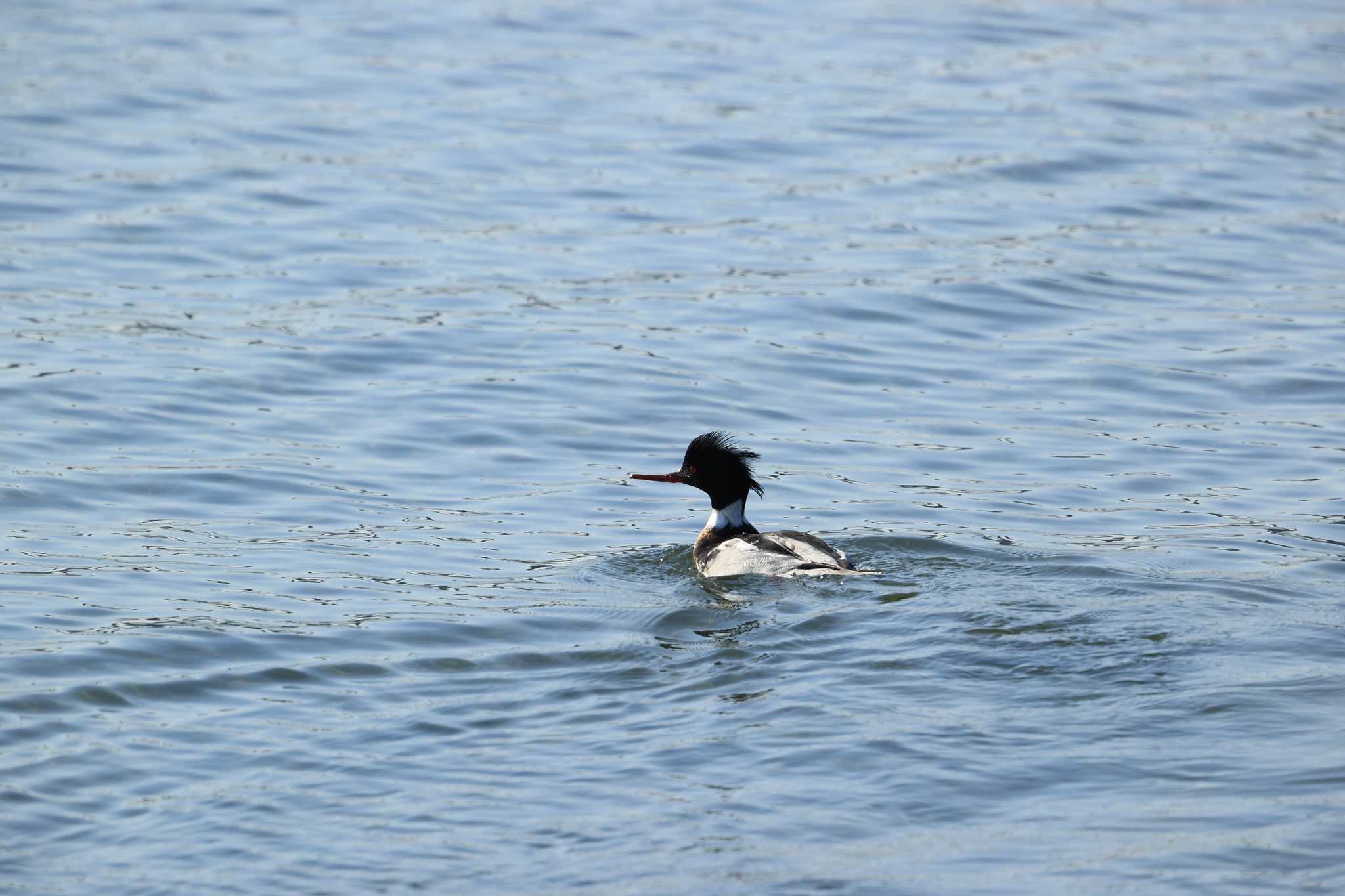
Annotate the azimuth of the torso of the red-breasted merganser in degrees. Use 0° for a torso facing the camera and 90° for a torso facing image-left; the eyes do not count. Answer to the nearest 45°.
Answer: approximately 90°
